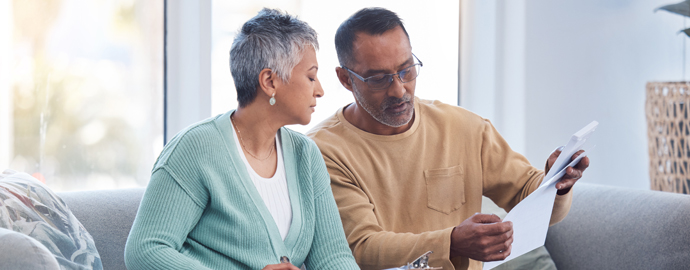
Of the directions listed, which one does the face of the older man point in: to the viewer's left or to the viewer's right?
to the viewer's right

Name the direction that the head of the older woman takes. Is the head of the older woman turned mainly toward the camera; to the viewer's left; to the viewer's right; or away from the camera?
to the viewer's right

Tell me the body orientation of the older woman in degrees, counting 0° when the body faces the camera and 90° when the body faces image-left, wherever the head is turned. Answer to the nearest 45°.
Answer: approximately 315°
